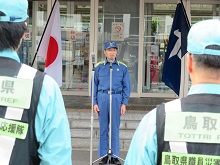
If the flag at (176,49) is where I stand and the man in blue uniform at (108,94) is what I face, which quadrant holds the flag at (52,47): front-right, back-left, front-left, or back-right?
front-right

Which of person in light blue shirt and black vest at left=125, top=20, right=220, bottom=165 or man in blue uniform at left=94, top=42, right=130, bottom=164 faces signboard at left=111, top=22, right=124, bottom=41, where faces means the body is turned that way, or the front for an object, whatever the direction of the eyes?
the person in light blue shirt and black vest

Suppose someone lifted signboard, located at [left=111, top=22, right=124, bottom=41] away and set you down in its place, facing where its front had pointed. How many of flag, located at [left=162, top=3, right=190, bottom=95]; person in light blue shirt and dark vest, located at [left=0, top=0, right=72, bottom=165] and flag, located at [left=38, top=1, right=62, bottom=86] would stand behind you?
0

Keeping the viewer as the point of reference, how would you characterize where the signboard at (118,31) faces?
facing the viewer

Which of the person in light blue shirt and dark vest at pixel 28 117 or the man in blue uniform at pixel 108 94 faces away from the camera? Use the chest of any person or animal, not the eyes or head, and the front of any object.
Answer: the person in light blue shirt and dark vest

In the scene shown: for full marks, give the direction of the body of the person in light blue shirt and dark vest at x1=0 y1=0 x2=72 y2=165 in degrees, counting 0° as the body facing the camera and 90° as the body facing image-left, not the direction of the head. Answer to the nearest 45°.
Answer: approximately 180°

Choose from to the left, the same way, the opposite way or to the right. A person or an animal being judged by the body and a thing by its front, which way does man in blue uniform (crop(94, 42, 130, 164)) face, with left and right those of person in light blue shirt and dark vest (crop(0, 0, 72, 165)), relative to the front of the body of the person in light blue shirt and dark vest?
the opposite way

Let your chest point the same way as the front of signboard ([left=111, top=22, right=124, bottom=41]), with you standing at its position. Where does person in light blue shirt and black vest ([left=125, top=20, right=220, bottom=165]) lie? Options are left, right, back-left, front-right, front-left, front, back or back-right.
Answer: front

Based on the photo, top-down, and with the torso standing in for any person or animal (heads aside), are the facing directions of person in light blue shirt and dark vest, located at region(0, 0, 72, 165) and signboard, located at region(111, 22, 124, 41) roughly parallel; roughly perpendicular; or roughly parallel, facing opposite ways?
roughly parallel, facing opposite ways

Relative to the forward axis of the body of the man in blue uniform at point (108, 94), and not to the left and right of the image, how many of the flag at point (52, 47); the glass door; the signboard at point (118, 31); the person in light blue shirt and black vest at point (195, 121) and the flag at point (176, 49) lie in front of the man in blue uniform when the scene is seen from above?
1

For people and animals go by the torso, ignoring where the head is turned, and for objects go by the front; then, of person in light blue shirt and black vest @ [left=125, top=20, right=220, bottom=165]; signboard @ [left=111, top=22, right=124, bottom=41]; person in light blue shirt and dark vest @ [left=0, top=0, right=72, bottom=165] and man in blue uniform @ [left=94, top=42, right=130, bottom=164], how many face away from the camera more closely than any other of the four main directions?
2

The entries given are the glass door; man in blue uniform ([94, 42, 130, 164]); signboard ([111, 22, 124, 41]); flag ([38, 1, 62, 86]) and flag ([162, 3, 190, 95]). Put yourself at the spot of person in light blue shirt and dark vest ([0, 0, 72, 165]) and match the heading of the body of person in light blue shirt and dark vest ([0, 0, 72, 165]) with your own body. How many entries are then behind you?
0

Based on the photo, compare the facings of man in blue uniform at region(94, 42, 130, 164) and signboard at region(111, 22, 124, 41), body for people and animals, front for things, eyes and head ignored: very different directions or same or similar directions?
same or similar directions

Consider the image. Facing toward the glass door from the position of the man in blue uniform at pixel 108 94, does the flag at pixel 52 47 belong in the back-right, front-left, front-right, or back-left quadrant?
front-left

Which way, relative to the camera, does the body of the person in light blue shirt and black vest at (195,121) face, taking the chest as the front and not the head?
away from the camera

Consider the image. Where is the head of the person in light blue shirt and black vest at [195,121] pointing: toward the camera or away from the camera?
away from the camera

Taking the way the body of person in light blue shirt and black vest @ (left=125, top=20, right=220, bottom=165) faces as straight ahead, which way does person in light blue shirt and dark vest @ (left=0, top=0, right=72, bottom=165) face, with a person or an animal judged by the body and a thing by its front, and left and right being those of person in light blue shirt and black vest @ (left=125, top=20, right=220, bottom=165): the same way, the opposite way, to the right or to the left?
the same way

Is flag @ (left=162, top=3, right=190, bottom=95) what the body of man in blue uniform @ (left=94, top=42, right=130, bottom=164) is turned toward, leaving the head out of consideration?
no
